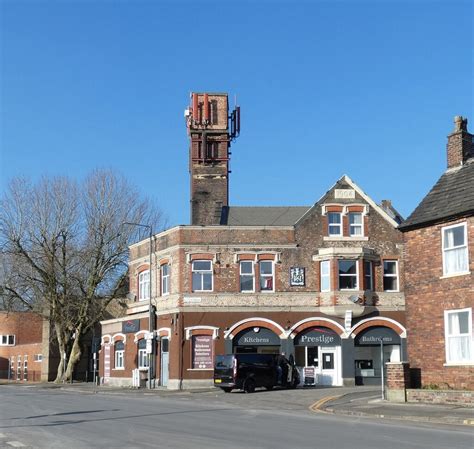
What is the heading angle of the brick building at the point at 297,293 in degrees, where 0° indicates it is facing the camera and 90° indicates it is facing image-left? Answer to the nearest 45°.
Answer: approximately 0°

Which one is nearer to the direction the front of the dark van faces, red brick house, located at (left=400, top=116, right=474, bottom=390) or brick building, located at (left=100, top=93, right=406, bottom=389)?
the brick building

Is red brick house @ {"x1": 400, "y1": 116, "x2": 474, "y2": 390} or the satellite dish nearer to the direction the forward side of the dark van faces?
the satellite dish

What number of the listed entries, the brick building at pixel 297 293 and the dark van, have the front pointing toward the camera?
1
